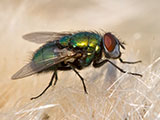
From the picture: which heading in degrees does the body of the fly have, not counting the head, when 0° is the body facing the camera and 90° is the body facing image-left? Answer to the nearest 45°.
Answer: approximately 270°
